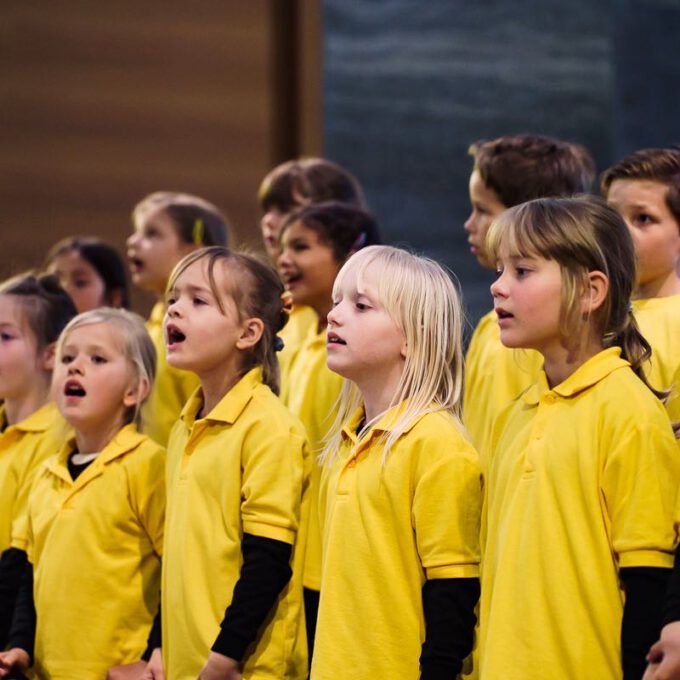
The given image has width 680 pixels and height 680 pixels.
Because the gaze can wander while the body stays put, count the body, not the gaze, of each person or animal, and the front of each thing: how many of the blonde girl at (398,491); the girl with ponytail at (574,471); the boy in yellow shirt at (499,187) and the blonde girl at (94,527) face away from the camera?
0

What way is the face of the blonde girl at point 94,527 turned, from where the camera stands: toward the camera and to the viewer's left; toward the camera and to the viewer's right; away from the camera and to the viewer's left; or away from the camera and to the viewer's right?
toward the camera and to the viewer's left

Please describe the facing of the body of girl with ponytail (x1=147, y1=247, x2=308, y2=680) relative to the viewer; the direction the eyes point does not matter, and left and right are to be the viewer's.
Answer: facing the viewer and to the left of the viewer

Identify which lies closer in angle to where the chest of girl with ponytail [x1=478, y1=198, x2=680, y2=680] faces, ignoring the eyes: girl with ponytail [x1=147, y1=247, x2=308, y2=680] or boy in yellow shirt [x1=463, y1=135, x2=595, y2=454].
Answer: the girl with ponytail

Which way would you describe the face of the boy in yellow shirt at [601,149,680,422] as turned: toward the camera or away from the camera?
toward the camera

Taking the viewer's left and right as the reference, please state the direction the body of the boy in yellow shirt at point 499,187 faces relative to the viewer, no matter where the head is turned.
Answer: facing to the left of the viewer

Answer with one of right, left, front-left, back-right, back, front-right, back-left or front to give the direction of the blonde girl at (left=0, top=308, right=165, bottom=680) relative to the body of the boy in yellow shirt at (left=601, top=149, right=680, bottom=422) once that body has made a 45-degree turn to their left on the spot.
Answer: right

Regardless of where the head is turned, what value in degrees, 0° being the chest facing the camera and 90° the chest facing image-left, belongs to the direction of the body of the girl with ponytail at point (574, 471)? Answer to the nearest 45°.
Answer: approximately 45°

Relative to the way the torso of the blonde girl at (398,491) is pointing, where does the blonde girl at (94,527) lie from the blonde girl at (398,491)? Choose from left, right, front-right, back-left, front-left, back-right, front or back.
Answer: right

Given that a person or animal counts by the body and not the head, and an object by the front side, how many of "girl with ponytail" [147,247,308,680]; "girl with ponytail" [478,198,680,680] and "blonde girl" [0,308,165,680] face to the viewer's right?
0

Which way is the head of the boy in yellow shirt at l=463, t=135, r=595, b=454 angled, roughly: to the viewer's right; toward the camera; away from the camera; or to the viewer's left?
to the viewer's left

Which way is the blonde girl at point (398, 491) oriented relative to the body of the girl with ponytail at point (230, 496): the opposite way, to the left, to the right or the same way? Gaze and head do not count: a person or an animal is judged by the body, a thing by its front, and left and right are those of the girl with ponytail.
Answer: the same way

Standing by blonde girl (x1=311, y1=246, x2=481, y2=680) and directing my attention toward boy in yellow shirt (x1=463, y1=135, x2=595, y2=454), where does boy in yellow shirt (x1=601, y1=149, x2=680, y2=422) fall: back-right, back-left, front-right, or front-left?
front-right

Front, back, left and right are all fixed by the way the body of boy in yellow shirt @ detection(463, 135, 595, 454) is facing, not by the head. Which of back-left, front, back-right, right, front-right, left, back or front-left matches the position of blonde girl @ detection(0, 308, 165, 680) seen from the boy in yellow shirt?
front

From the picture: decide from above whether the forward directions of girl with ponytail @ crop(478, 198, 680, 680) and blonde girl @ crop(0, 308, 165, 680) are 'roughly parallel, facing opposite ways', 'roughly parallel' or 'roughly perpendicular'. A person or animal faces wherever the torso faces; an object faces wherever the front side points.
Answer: roughly parallel
